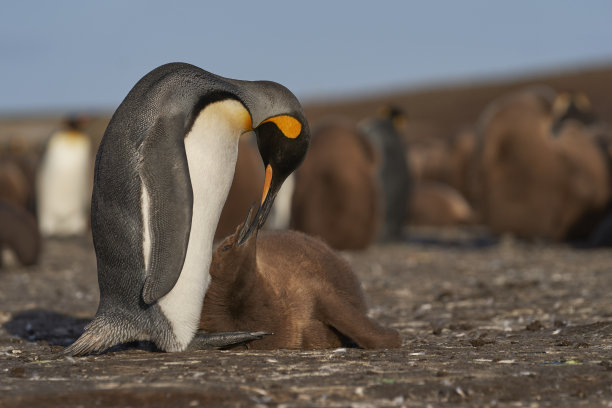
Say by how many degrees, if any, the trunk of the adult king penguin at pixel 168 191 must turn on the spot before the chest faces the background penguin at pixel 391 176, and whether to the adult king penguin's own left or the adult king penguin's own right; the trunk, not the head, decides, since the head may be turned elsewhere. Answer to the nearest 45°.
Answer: approximately 90° to the adult king penguin's own left

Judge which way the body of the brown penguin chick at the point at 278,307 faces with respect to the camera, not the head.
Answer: to the viewer's left

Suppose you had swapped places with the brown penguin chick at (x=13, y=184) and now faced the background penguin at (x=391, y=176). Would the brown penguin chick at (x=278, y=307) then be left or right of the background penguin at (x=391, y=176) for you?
right

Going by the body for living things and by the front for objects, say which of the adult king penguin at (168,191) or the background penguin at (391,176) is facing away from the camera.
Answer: the background penguin

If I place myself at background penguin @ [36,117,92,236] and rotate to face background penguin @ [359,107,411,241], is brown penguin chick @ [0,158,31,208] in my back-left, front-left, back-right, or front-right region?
back-left

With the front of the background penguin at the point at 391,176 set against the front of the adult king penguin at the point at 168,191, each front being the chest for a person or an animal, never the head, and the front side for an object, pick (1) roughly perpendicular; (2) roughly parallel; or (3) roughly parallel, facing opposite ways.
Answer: roughly perpendicular

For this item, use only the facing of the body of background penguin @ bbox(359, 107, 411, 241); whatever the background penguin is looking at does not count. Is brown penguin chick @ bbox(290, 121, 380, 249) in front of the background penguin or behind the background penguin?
behind

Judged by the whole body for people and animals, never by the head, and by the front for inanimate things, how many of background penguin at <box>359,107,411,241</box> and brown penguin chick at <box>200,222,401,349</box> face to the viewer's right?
0

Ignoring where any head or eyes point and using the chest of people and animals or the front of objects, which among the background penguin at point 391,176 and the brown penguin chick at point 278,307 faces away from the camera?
the background penguin

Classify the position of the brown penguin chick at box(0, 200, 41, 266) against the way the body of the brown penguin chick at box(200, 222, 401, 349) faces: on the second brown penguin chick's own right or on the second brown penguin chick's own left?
on the second brown penguin chick's own right

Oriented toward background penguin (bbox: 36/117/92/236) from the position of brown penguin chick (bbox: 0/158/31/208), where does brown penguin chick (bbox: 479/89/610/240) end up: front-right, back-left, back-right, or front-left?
front-left

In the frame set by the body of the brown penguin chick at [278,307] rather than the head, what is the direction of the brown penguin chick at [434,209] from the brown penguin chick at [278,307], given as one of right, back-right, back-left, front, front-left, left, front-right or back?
right

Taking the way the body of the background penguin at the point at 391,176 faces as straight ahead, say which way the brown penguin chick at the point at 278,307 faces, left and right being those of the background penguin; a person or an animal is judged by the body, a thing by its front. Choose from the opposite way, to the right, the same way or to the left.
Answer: to the left

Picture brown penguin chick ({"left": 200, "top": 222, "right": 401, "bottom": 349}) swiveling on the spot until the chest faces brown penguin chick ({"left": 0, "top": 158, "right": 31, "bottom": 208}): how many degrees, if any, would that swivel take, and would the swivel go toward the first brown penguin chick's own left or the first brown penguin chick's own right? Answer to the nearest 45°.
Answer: approximately 90° to the first brown penguin chick's own right
